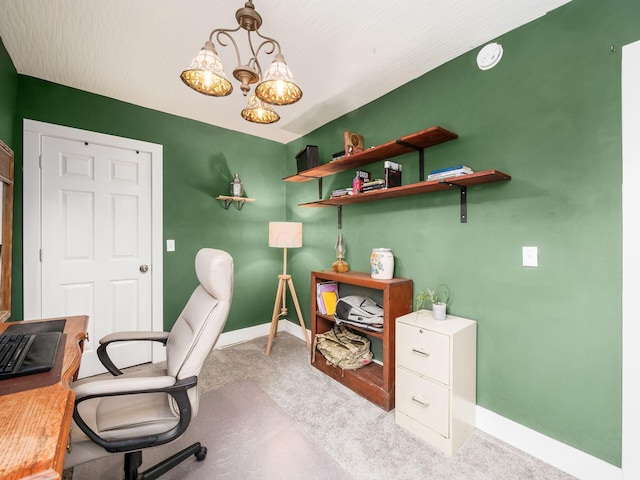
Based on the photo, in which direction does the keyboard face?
to the viewer's right

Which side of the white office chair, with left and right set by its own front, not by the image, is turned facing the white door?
right

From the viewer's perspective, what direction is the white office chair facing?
to the viewer's left
